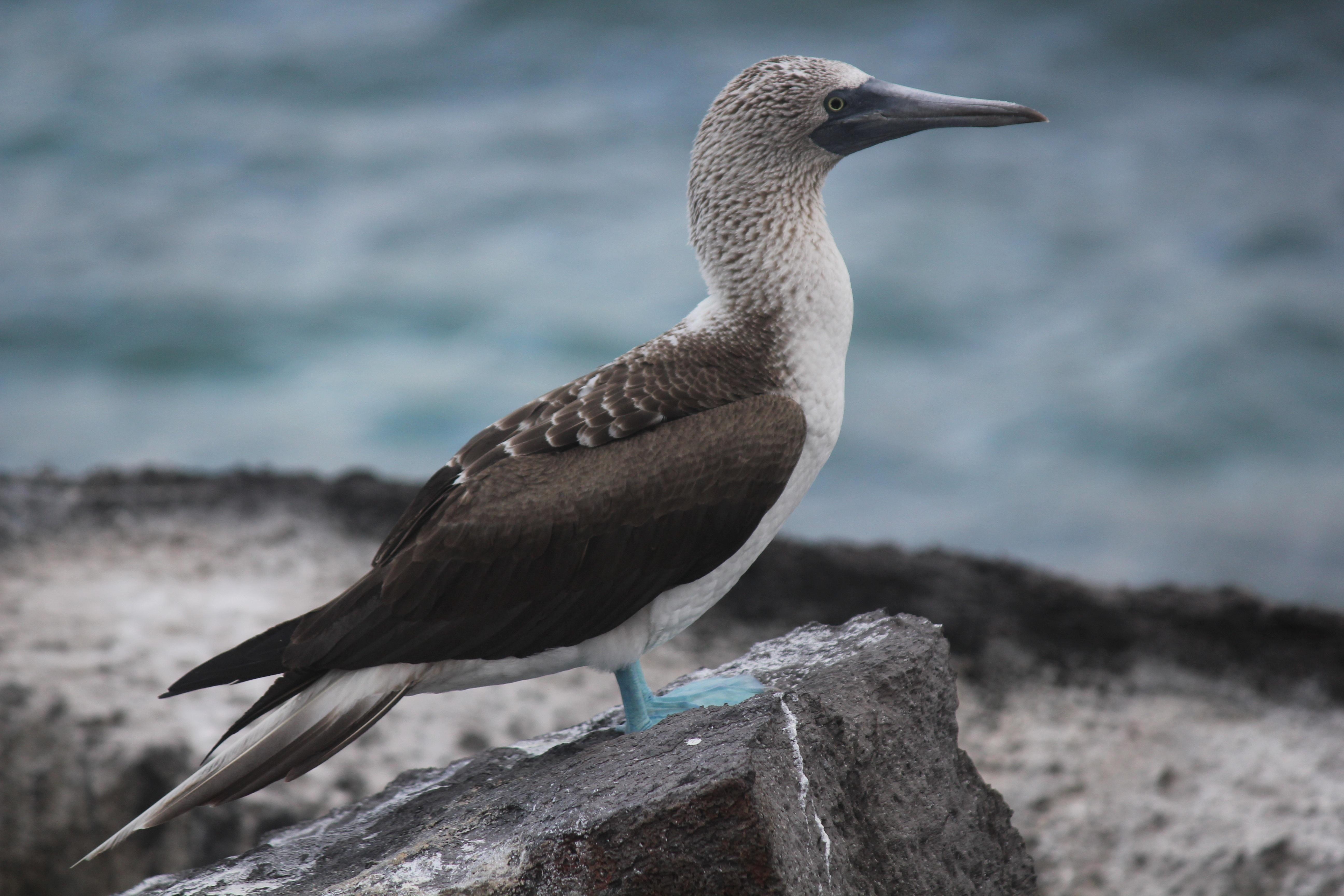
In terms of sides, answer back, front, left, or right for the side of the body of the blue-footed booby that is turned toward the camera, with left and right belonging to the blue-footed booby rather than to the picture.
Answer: right
